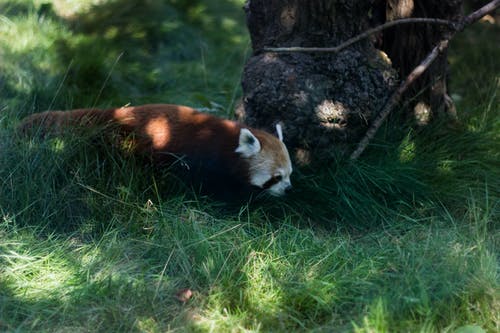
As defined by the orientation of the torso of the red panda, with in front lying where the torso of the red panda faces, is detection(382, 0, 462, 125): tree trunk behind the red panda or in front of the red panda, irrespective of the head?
in front

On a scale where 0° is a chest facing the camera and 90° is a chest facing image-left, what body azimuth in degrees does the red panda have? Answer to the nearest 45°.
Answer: approximately 270°

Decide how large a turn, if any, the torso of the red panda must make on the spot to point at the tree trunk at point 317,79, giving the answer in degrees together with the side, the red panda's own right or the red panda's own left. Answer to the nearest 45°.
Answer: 0° — it already faces it

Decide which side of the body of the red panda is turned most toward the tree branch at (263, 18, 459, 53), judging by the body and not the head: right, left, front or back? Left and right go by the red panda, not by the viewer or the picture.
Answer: front

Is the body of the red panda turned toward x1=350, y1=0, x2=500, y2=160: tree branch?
yes
